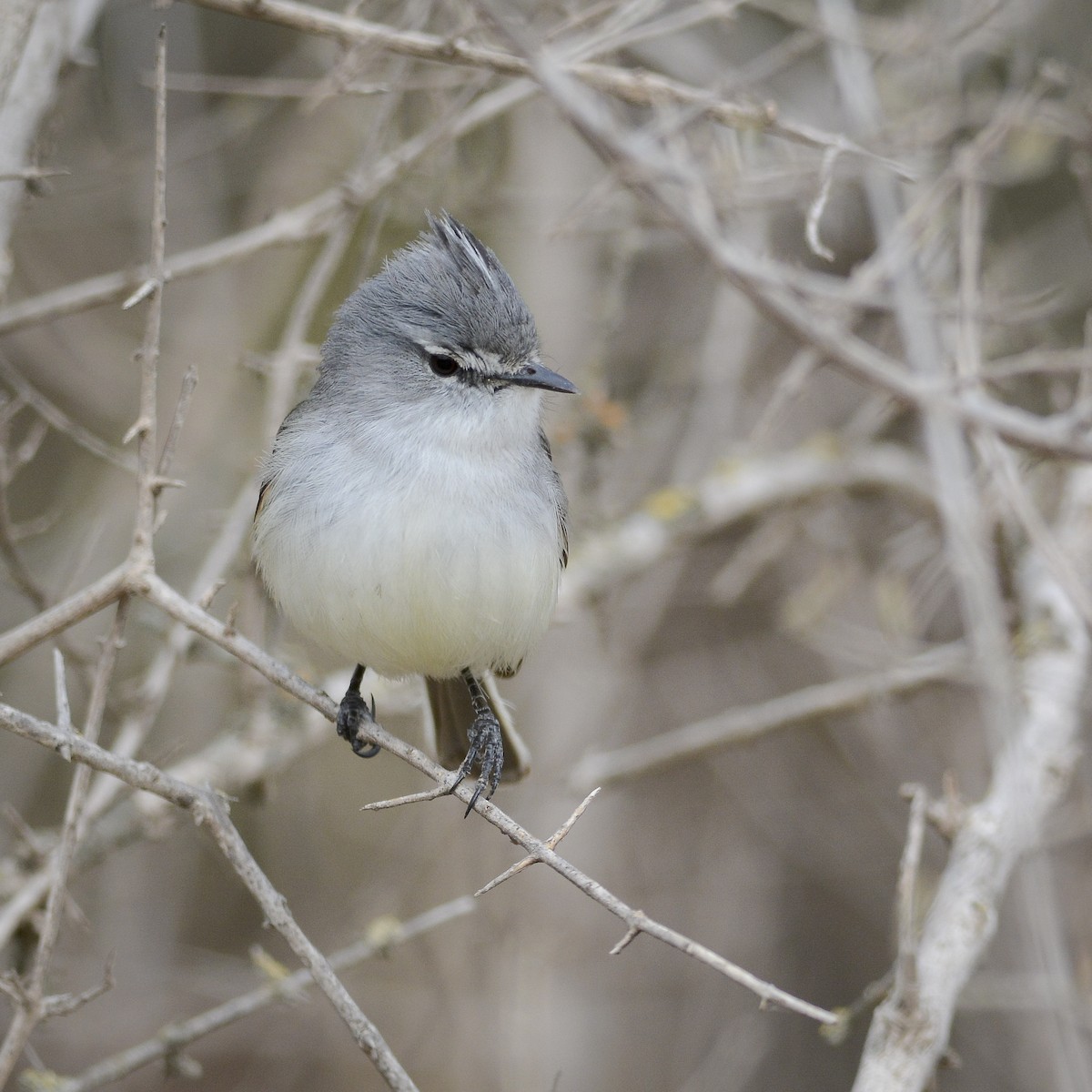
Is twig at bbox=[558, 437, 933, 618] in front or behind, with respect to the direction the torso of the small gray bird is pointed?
behind

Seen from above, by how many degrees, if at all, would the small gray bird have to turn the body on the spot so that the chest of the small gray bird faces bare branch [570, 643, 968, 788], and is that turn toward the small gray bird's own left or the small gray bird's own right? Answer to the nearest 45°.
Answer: approximately 135° to the small gray bird's own left

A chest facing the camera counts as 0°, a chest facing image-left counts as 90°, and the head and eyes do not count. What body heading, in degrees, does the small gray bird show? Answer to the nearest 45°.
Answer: approximately 0°

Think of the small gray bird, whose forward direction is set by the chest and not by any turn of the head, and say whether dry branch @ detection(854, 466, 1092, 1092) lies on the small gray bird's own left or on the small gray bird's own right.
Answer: on the small gray bird's own left
